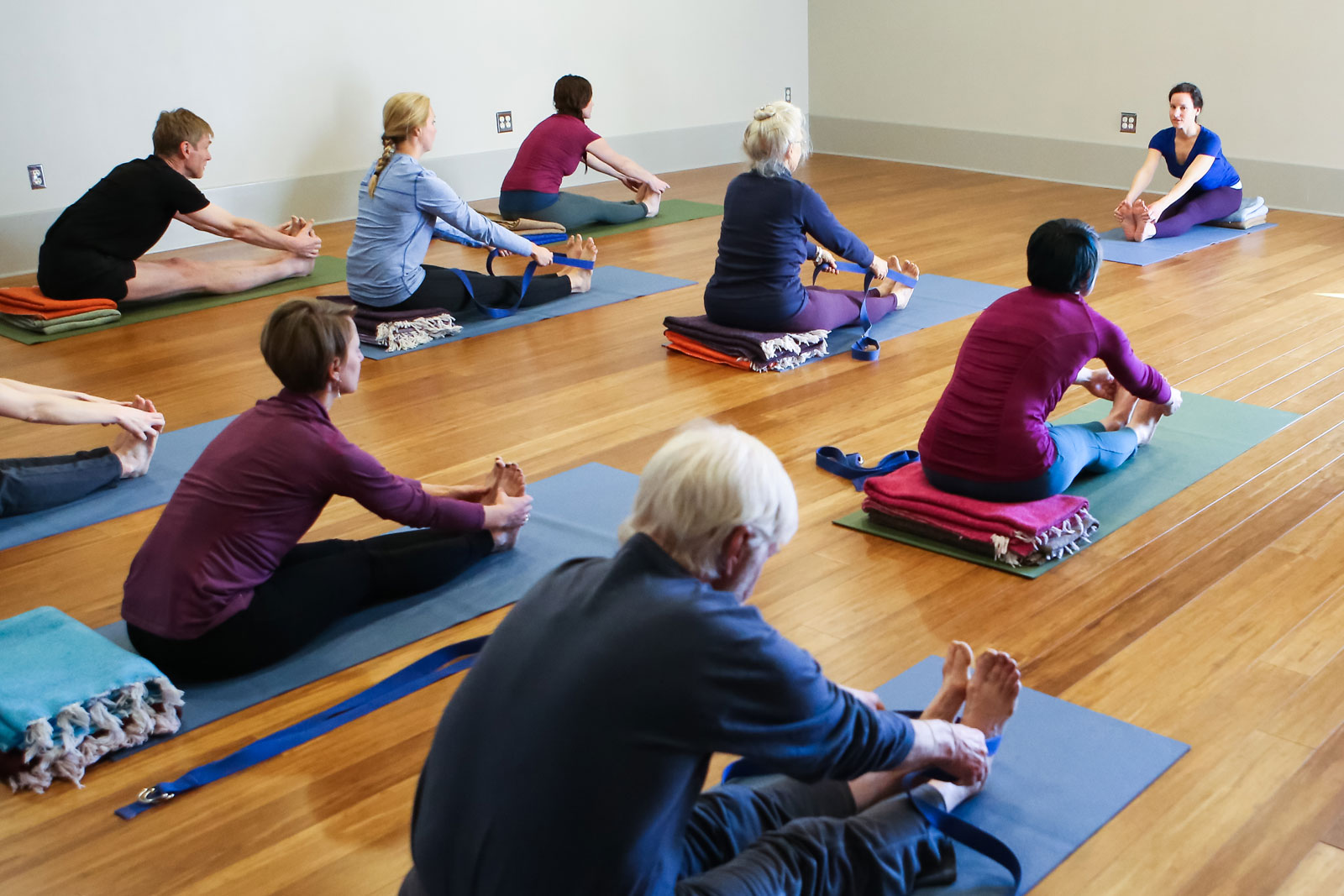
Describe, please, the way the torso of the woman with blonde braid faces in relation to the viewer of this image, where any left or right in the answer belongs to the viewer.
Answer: facing away from the viewer and to the right of the viewer

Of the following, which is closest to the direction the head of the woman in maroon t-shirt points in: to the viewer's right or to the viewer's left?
to the viewer's right

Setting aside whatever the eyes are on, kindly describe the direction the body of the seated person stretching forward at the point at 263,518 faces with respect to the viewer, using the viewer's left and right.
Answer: facing away from the viewer and to the right of the viewer

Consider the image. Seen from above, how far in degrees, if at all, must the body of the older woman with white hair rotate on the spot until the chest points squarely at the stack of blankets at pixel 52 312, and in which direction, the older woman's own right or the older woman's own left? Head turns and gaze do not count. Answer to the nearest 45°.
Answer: approximately 135° to the older woman's own left

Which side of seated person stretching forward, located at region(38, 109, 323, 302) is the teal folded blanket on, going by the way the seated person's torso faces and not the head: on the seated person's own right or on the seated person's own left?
on the seated person's own right

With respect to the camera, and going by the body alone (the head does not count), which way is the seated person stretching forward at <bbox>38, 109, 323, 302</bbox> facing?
to the viewer's right

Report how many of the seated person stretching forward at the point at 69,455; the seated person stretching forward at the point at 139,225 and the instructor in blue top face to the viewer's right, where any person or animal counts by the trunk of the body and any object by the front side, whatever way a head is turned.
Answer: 2

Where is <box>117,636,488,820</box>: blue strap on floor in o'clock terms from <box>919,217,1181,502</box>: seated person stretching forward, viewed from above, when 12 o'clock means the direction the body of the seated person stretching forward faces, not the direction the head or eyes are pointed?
The blue strap on floor is roughly at 6 o'clock from the seated person stretching forward.

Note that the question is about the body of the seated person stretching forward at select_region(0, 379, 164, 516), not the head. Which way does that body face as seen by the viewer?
to the viewer's right

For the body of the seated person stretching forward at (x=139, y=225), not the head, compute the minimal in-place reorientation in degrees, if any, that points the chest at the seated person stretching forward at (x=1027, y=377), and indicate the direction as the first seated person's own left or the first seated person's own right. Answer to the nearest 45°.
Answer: approximately 45° to the first seated person's own right

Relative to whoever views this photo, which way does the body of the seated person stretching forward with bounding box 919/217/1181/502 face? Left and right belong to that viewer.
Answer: facing away from the viewer and to the right of the viewer

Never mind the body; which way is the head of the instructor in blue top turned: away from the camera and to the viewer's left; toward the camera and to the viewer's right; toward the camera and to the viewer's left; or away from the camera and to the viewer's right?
toward the camera and to the viewer's left

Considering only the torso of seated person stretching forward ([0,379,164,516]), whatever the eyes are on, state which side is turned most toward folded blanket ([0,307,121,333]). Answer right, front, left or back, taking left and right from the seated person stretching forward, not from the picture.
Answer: left

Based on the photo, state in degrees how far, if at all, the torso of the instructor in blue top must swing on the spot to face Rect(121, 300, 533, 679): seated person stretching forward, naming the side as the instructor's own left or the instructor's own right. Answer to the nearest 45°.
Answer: approximately 45° to the instructor's own left

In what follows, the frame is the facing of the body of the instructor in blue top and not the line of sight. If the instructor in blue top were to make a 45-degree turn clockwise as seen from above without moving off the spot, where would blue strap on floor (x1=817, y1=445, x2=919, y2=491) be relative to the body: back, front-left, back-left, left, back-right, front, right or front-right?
left
